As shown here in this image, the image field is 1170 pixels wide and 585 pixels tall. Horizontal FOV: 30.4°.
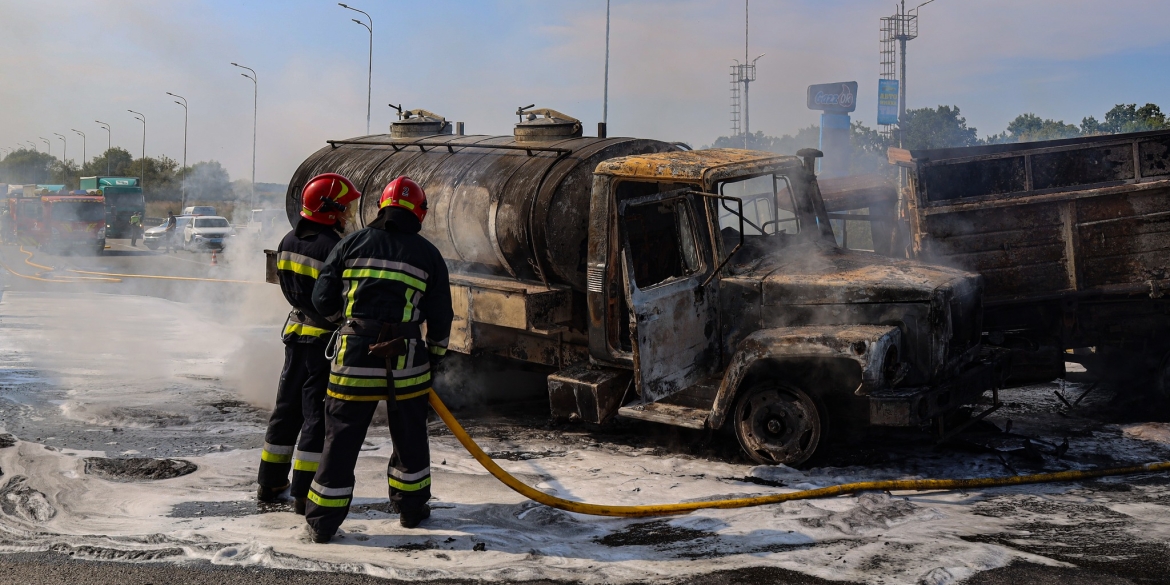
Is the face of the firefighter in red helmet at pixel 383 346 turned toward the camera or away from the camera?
away from the camera

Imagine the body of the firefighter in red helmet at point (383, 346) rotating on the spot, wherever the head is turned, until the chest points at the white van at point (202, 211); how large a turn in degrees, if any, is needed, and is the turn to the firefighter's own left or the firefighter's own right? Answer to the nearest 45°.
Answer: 0° — they already face it

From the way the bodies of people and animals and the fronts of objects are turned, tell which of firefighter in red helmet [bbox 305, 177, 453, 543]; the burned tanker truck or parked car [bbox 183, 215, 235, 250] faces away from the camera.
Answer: the firefighter in red helmet

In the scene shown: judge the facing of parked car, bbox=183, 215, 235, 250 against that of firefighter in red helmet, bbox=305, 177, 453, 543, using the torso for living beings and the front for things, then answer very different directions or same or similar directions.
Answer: very different directions

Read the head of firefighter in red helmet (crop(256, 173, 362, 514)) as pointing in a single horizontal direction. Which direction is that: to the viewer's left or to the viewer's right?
to the viewer's right

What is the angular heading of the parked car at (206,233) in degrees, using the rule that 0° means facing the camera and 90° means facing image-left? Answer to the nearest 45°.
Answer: approximately 0°

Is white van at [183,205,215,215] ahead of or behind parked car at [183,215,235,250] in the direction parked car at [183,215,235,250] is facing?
behind

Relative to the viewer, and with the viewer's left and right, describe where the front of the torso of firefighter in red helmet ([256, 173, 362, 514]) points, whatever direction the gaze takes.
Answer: facing away from the viewer and to the right of the viewer

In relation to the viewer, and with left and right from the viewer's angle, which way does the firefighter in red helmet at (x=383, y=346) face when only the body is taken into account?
facing away from the viewer

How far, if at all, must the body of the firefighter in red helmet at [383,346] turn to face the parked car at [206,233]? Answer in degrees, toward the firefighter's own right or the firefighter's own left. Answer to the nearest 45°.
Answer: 0° — they already face it

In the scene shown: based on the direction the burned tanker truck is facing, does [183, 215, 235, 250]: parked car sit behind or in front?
behind
